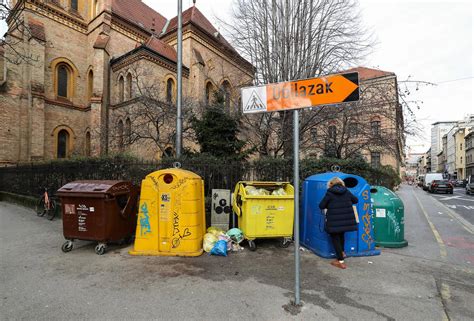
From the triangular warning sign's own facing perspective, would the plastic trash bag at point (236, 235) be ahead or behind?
behind

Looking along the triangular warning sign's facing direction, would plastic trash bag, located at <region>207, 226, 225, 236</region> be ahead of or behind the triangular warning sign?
behind

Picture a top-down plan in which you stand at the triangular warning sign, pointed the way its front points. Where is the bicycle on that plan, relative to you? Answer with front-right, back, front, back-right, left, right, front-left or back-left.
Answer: back-right

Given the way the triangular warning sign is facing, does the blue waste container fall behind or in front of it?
behind

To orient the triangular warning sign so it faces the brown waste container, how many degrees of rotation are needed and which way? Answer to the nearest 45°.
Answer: approximately 135° to its right

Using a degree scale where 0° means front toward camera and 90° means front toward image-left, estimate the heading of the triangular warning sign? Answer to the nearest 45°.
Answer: approximately 0°

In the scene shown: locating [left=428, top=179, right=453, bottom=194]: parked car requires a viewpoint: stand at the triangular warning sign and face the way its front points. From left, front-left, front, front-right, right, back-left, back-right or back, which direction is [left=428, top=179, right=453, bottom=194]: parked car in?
back-left

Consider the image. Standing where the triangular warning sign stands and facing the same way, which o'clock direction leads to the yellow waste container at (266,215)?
The yellow waste container is roughly at 6 o'clock from the triangular warning sign.

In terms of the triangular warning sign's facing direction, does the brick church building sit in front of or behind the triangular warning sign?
behind
